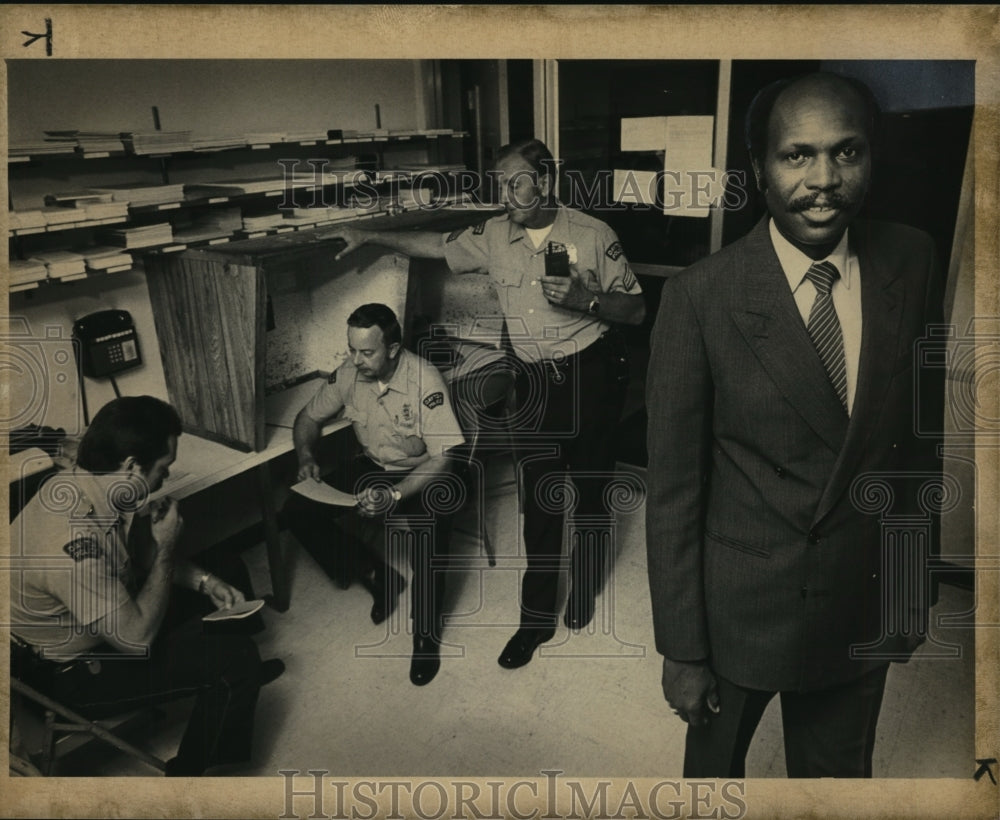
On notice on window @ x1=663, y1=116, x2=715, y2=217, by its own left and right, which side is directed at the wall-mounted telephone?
right

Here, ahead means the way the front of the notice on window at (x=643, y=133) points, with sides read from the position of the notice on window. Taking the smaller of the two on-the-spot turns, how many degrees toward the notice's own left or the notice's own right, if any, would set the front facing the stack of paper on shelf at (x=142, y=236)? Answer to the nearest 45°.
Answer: approximately 90° to the notice's own right

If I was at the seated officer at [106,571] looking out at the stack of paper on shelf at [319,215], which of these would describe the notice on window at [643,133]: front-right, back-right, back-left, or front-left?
front-right

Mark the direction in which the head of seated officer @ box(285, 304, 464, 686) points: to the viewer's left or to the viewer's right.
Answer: to the viewer's left

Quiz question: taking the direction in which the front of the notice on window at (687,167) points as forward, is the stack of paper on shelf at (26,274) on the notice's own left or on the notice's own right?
on the notice's own right

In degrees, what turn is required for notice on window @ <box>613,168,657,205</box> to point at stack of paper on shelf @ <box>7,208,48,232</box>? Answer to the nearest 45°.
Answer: approximately 90° to its right

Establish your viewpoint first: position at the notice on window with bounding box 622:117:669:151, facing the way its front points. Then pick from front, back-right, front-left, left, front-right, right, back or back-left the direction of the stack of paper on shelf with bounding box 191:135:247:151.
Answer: right

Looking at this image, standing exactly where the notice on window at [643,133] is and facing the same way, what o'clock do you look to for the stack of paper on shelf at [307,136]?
The stack of paper on shelf is roughly at 3 o'clock from the notice on window.

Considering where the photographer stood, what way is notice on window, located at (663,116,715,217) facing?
facing the viewer

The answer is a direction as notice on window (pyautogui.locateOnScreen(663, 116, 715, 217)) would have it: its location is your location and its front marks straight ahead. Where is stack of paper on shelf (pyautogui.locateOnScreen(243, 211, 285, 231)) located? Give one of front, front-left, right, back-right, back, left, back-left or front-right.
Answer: right

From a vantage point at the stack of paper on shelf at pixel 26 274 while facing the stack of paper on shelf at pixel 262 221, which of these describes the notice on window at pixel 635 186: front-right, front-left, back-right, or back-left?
front-right

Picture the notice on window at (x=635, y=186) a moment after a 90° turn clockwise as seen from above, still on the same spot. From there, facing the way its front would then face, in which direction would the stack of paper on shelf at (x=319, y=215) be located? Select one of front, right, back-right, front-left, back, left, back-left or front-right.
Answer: front

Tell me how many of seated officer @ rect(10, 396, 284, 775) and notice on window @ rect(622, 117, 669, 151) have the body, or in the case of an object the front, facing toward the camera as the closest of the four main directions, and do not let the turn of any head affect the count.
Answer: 1

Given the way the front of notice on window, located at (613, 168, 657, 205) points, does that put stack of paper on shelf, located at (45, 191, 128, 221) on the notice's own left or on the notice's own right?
on the notice's own right

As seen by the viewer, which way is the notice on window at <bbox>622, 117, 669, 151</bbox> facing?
toward the camera
